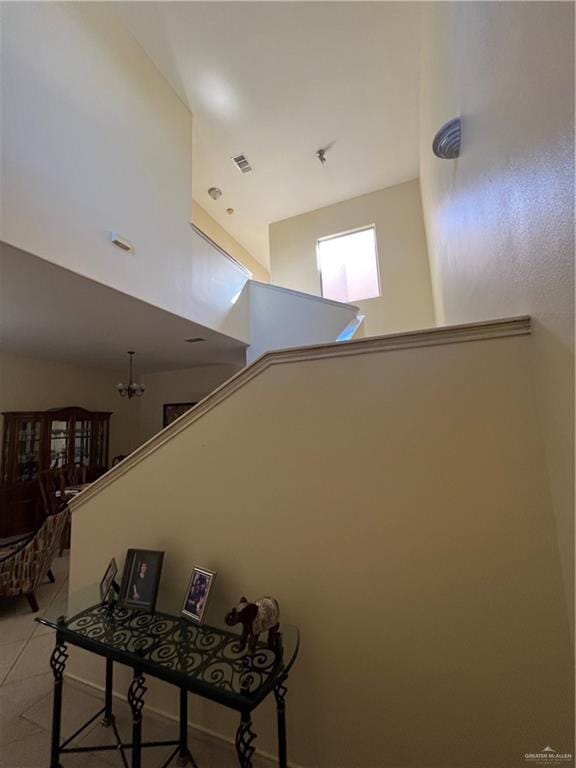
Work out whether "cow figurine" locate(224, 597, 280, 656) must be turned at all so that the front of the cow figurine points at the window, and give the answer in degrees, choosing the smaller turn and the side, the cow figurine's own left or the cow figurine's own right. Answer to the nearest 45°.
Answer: approximately 135° to the cow figurine's own right

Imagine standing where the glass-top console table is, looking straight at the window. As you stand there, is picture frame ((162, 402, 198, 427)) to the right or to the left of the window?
left

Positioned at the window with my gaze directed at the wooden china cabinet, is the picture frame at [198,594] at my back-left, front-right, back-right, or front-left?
front-left

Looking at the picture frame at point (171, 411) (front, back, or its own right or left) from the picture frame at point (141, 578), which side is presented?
front

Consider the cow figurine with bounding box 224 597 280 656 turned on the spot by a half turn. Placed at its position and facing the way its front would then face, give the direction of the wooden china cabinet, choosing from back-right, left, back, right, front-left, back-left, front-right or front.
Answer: left

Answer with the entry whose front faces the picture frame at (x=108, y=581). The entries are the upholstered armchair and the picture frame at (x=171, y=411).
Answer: the picture frame at (x=171, y=411)

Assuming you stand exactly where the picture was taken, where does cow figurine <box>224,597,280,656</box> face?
facing the viewer and to the left of the viewer

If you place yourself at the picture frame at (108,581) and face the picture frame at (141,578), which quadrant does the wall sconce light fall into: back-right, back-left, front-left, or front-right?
front-left

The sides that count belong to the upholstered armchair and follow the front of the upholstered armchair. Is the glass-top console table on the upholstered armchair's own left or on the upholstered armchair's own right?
on the upholstered armchair's own left

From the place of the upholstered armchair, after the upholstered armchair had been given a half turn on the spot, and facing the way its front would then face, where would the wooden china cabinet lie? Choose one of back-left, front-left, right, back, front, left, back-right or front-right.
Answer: left

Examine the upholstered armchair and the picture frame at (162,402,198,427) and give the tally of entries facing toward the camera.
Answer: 1

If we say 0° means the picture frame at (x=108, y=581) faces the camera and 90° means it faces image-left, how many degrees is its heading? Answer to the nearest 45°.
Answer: approximately 315°

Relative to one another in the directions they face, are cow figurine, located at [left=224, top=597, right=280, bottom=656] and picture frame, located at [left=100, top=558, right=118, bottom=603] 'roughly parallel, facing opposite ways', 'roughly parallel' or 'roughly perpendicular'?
roughly parallel

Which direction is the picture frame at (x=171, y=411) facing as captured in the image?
toward the camera

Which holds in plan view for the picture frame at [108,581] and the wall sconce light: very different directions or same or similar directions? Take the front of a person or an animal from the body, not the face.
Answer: very different directions

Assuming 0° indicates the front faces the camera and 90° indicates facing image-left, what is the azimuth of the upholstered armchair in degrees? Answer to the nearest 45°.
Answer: approximately 90°

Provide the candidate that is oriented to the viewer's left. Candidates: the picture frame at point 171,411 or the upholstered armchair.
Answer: the upholstered armchair
